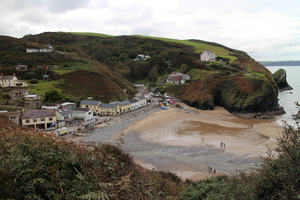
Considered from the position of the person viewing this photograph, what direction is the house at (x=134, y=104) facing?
facing the viewer and to the right of the viewer

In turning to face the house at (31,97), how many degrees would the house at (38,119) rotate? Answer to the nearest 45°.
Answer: approximately 180°

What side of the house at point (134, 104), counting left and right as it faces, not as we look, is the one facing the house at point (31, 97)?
right

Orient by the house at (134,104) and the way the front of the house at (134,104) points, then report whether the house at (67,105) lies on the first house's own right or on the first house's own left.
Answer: on the first house's own right

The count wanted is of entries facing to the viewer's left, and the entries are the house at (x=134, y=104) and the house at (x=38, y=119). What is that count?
0

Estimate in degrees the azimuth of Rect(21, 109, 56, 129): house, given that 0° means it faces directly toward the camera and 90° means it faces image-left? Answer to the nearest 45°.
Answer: approximately 0°

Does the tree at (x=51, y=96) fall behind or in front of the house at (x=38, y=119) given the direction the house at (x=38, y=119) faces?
behind

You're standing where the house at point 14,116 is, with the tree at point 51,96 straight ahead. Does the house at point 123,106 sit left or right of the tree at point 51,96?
right

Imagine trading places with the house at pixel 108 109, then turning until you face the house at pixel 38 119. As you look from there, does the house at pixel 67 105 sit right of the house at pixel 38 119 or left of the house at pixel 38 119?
right

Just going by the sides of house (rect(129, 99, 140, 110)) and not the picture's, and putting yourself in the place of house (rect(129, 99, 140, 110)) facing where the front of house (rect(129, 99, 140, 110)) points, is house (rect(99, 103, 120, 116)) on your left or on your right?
on your right
